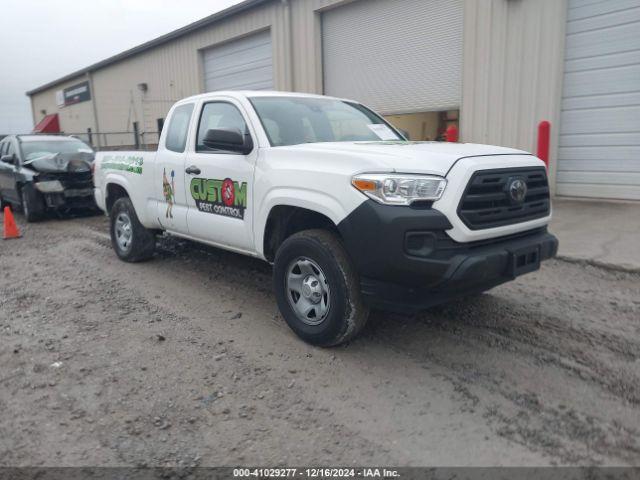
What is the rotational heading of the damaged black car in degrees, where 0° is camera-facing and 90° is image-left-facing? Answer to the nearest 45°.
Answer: approximately 315°

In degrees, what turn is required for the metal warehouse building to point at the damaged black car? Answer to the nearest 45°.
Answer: approximately 45° to its right

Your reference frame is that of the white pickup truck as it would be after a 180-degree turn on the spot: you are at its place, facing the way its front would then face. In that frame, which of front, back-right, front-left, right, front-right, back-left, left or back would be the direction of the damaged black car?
front

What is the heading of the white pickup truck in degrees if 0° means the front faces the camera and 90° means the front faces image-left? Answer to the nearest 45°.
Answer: approximately 315°

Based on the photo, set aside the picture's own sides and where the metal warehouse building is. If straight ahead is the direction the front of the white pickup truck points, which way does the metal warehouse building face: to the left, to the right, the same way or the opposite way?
to the right
